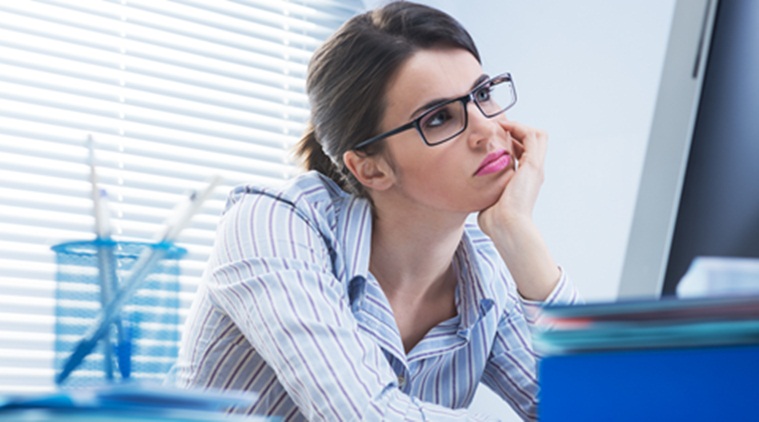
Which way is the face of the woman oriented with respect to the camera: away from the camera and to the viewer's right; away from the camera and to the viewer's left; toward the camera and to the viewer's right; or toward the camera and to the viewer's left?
toward the camera and to the viewer's right

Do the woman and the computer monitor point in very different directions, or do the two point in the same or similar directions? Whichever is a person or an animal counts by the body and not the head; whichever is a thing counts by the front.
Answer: very different directions

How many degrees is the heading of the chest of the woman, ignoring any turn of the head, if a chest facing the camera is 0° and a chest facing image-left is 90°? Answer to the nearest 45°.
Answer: approximately 315°

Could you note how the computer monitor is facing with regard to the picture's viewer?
facing away from the viewer and to the left of the viewer

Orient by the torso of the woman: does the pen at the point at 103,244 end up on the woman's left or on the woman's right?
on the woman's right
